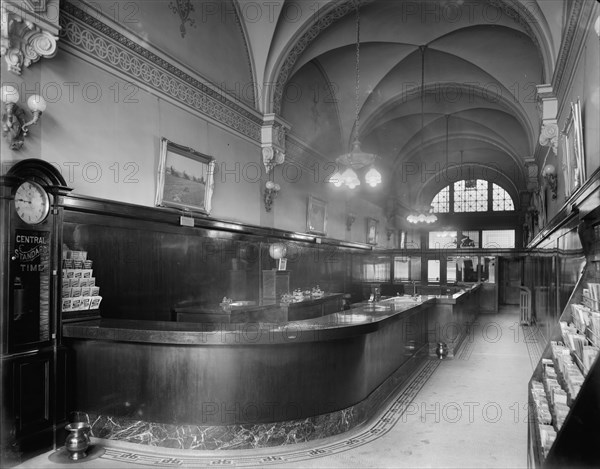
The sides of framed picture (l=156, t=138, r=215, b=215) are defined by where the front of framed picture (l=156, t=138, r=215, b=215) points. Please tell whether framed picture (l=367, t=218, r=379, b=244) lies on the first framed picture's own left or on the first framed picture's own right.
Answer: on the first framed picture's own left

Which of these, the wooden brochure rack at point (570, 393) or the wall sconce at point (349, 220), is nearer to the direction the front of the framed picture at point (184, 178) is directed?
the wooden brochure rack

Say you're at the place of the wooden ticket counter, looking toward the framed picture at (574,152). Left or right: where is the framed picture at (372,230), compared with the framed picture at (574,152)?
left

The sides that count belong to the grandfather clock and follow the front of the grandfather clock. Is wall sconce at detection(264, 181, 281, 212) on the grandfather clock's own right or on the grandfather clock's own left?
on the grandfather clock's own left

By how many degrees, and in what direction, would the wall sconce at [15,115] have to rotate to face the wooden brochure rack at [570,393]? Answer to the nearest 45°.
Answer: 0° — it already faces it

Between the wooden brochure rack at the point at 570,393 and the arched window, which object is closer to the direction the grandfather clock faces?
the wooden brochure rack

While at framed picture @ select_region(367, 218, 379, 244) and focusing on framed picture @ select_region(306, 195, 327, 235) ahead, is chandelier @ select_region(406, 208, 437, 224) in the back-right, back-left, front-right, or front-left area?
back-left

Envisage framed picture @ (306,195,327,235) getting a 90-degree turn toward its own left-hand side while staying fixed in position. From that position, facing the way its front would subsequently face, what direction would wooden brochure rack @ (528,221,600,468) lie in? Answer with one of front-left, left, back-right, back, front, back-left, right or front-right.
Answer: back-right

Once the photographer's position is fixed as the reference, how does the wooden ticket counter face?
facing the viewer and to the right of the viewer

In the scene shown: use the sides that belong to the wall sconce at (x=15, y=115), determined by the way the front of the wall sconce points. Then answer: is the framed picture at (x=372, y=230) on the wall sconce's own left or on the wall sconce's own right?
on the wall sconce's own left

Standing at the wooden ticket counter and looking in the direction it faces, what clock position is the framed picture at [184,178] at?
The framed picture is roughly at 7 o'clock from the wooden ticket counter.

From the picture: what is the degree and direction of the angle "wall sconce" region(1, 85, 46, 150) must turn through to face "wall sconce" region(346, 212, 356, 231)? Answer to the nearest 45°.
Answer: approximately 90° to its left

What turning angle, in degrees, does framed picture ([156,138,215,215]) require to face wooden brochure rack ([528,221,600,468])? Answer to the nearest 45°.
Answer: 0° — it already faces it
